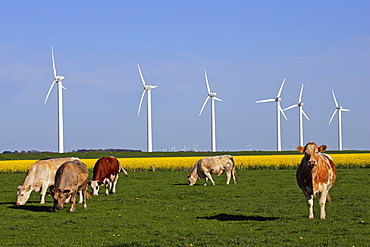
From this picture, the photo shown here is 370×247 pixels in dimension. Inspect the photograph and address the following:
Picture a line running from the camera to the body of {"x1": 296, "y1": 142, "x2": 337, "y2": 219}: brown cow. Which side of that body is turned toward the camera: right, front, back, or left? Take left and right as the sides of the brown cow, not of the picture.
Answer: front

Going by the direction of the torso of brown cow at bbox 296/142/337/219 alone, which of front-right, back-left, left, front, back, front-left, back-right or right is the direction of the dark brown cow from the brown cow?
back-right

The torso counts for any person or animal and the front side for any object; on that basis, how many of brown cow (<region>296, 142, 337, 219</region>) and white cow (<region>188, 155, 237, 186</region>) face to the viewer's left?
1

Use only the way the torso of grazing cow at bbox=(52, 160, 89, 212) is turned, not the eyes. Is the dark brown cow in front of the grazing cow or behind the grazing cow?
behind

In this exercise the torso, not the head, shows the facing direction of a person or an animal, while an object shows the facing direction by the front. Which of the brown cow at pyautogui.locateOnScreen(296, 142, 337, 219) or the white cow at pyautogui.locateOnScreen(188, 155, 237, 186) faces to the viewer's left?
the white cow

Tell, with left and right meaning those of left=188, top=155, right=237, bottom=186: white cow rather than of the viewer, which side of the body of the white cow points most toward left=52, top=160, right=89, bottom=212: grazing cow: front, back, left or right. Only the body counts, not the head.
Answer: left

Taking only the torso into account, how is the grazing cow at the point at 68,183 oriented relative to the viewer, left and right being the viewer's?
facing the viewer and to the left of the viewer

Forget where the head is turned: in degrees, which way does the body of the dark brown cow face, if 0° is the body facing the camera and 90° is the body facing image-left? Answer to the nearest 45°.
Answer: approximately 45°

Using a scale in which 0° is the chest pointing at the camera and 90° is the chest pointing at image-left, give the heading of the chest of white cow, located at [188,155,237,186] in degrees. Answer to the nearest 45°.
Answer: approximately 90°

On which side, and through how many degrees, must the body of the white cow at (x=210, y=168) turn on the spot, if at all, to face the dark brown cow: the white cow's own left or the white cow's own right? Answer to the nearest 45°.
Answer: approximately 45° to the white cow's own left

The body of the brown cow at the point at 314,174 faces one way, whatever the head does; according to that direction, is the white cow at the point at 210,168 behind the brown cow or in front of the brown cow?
behind
